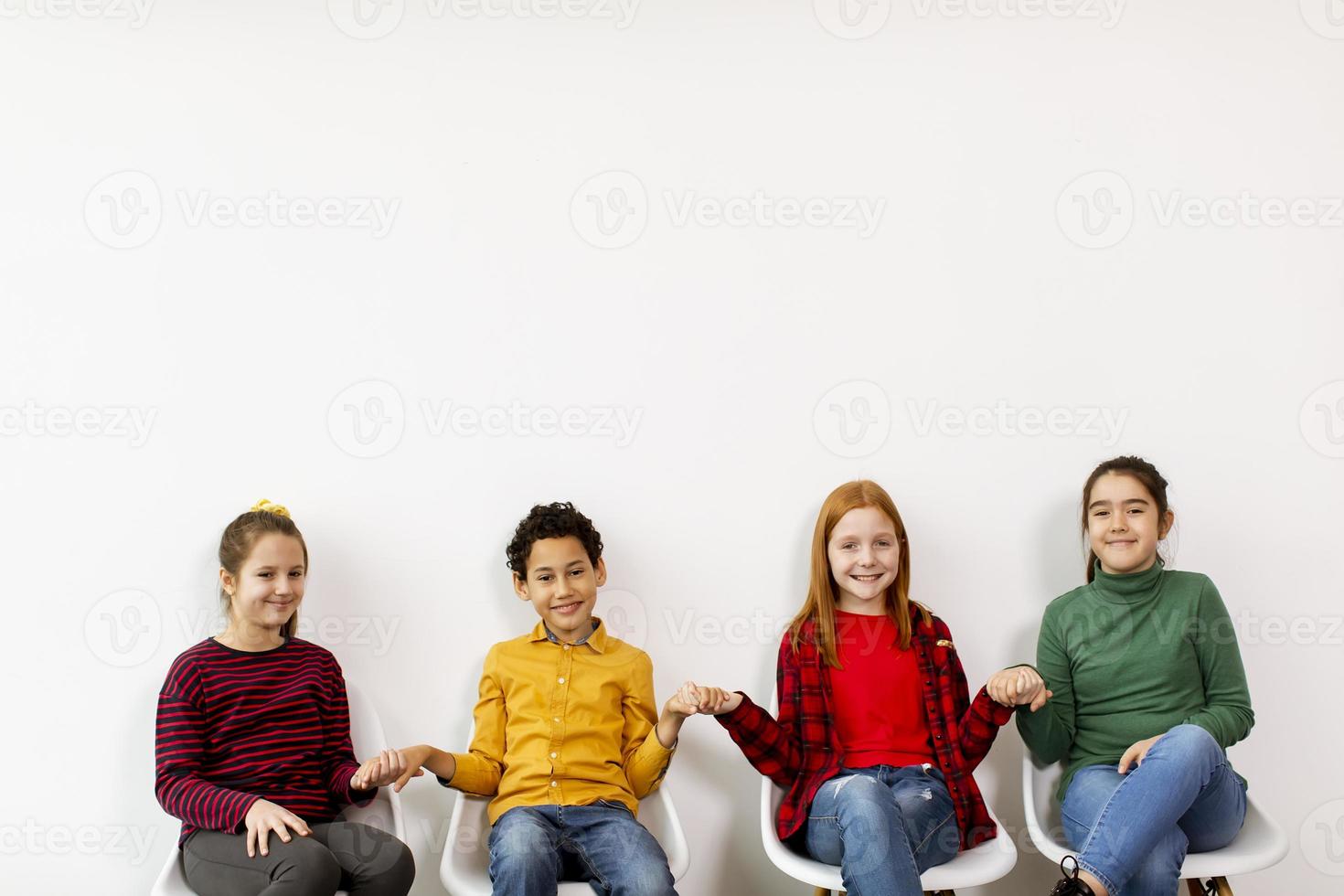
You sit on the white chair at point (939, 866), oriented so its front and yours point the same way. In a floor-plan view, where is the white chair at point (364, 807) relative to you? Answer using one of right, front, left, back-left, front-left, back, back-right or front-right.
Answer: right

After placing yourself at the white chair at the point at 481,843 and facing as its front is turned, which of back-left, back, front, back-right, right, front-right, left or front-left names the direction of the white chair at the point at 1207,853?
left

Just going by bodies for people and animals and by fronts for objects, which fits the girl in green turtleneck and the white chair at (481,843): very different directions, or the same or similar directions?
same or similar directions

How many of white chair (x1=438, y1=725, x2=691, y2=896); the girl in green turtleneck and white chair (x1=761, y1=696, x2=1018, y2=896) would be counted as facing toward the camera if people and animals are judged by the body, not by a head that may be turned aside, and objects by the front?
3

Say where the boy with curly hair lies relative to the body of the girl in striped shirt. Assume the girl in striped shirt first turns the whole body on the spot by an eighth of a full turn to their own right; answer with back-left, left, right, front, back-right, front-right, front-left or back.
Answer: left

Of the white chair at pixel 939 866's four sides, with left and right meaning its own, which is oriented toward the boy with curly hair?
right

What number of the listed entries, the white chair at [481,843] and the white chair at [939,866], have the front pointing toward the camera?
2

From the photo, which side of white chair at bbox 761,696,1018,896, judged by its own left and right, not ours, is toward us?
front

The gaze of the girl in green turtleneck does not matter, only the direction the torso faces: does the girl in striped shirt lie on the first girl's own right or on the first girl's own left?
on the first girl's own right

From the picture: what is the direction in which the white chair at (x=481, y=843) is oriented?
toward the camera

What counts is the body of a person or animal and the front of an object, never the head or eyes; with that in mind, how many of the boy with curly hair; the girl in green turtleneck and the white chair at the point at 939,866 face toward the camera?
3

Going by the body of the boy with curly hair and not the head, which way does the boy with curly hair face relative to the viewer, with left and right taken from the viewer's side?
facing the viewer

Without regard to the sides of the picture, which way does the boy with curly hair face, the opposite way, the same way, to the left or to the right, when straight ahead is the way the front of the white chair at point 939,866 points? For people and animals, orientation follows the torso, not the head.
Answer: the same way

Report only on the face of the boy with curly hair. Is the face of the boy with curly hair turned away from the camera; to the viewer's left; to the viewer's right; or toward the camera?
toward the camera

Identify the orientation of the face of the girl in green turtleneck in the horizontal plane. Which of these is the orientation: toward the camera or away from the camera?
toward the camera

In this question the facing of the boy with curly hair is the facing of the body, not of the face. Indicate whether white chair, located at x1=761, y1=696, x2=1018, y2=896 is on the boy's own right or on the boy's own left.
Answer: on the boy's own left
